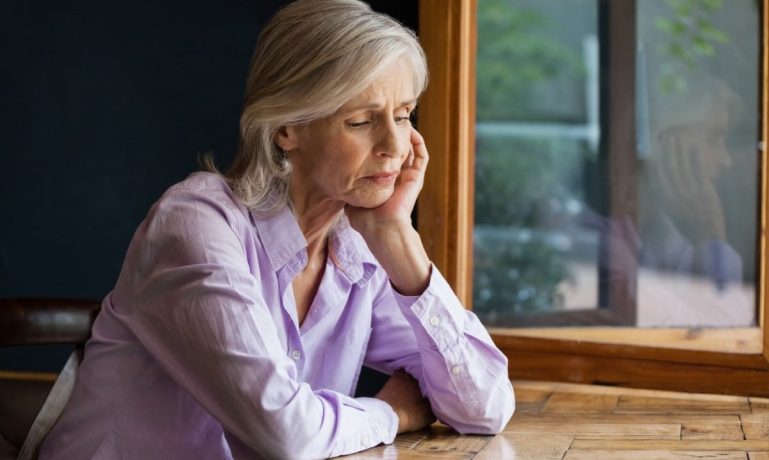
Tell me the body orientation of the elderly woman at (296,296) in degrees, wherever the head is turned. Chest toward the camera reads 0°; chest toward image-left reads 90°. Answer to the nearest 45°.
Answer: approximately 315°
